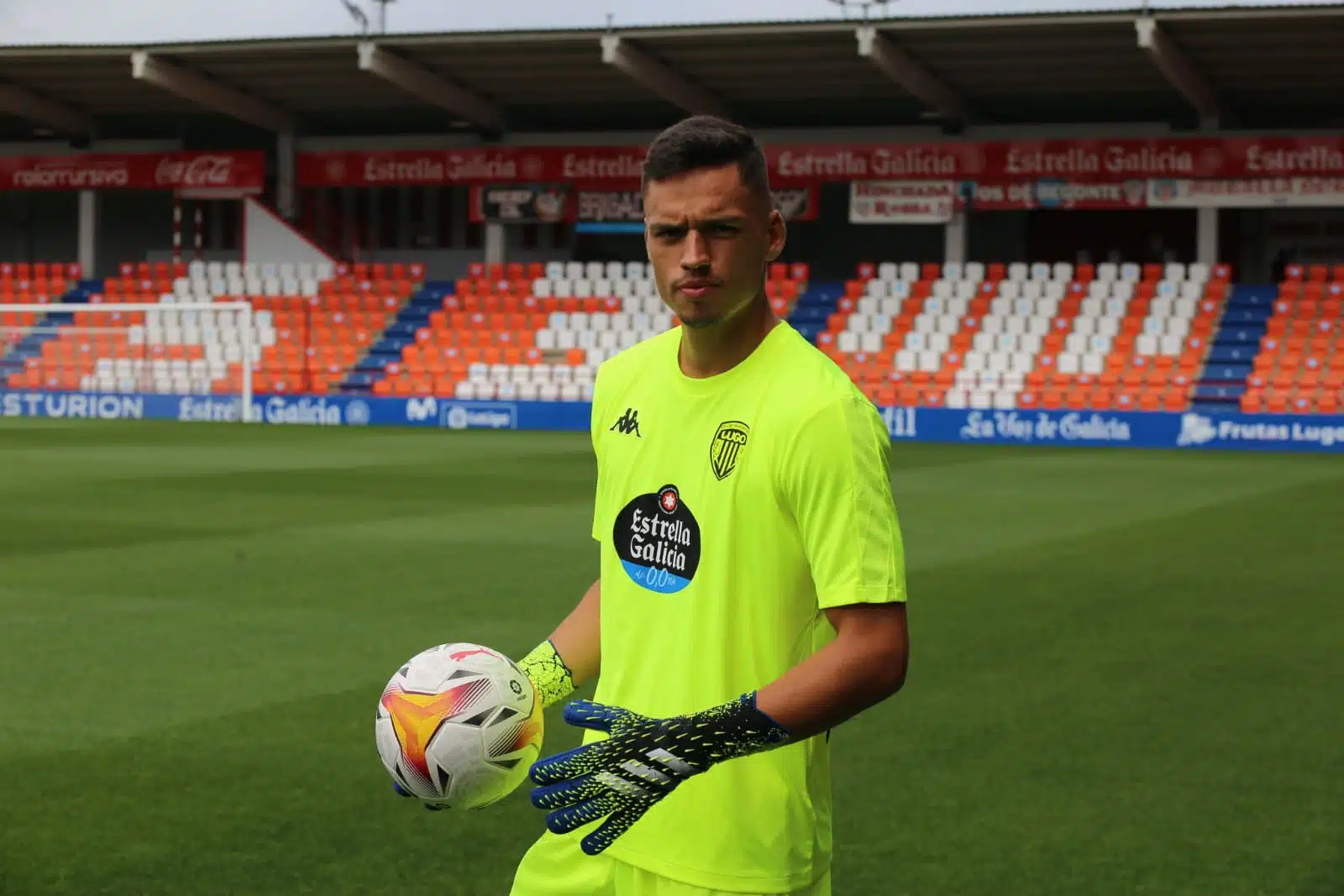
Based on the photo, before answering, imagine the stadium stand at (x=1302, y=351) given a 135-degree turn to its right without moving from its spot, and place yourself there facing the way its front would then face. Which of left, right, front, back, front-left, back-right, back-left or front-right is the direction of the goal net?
front-left

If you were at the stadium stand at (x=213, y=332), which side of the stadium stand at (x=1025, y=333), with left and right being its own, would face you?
right

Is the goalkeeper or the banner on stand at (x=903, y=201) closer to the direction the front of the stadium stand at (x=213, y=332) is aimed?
the goalkeeper

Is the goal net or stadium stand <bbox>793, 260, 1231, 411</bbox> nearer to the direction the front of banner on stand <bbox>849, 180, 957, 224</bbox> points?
the stadium stand

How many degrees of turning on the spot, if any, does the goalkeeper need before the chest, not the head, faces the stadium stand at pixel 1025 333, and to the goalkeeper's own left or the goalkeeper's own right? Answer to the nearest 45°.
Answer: approximately 135° to the goalkeeper's own right

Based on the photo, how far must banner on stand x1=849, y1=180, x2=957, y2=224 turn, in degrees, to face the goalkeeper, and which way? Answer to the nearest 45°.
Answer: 0° — it already faces them

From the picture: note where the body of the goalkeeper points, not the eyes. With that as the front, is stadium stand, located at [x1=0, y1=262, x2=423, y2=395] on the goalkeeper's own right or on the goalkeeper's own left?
on the goalkeeper's own right

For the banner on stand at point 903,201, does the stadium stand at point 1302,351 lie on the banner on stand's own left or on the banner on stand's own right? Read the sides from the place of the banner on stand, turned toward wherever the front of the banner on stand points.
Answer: on the banner on stand's own left

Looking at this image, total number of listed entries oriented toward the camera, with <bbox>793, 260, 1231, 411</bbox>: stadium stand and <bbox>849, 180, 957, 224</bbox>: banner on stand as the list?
2

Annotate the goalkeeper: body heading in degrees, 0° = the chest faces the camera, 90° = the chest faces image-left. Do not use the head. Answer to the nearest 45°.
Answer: approximately 45°
